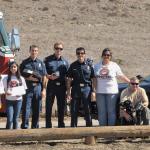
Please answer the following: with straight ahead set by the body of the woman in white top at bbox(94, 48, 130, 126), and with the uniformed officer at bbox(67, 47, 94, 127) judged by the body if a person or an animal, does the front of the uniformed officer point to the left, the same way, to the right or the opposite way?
the same way

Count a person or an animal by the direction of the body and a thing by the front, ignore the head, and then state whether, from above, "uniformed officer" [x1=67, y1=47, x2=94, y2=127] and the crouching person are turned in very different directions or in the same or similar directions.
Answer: same or similar directions

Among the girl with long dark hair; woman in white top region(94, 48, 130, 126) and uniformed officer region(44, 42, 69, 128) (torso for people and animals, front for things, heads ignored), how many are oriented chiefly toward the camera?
3

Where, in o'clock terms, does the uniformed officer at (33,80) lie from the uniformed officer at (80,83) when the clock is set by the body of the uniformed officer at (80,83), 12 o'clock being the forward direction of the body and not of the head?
the uniformed officer at (33,80) is roughly at 3 o'clock from the uniformed officer at (80,83).

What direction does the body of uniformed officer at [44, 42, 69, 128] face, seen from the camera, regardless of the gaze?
toward the camera

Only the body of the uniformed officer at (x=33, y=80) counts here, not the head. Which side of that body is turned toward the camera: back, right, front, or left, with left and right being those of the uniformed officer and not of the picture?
front

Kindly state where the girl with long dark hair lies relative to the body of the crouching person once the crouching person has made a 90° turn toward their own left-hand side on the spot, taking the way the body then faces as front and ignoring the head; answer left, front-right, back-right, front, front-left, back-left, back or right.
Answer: back

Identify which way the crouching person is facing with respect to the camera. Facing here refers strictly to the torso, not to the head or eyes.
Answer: toward the camera

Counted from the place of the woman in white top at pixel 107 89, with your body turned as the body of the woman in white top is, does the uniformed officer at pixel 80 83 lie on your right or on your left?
on your right

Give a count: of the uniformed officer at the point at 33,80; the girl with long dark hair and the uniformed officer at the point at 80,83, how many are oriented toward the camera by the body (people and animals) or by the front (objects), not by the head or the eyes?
3

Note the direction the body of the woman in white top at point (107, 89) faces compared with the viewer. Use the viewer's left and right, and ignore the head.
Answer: facing the viewer

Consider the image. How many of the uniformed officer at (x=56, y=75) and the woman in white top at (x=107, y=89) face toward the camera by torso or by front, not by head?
2

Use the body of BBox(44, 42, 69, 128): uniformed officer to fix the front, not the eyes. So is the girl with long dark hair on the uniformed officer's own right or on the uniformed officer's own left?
on the uniformed officer's own right
